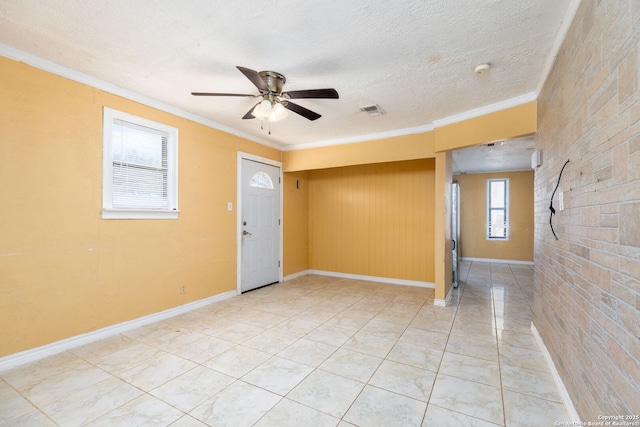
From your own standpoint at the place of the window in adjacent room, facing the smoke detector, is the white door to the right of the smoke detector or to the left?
right

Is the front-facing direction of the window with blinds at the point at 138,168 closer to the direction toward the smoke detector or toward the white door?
the smoke detector

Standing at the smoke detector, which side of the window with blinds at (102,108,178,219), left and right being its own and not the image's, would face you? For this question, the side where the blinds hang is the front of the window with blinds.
front

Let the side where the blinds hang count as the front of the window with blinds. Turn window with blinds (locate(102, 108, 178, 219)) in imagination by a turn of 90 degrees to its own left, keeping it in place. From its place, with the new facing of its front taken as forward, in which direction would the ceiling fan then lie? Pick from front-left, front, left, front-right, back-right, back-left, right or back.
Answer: right

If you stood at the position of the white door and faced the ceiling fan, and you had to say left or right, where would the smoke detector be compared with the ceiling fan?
left

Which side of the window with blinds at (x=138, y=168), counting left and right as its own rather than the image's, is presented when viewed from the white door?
left

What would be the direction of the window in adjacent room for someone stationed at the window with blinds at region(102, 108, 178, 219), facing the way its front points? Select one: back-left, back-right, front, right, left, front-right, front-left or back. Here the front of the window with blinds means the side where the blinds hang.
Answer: front-left

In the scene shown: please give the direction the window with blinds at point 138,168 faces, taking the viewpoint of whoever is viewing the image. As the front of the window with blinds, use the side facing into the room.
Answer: facing the viewer and to the right of the viewer
